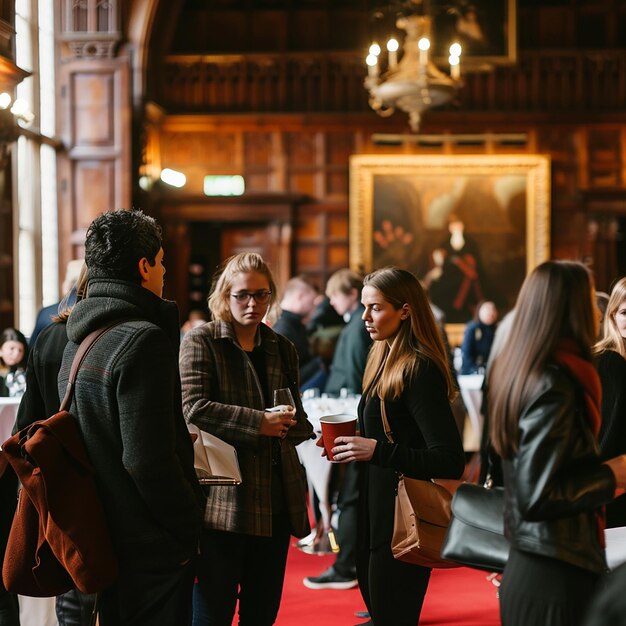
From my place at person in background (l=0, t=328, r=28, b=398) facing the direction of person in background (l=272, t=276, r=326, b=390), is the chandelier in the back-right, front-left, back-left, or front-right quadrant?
front-left

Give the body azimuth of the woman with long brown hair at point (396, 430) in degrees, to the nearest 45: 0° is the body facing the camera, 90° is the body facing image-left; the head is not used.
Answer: approximately 90°

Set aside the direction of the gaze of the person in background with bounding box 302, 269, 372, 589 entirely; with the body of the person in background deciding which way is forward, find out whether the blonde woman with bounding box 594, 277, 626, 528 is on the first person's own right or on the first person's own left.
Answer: on the first person's own left

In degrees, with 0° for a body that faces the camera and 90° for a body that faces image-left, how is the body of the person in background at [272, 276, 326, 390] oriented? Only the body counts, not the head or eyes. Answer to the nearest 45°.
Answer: approximately 270°

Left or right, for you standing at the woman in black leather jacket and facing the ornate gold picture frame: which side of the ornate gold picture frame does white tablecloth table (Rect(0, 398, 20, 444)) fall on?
left

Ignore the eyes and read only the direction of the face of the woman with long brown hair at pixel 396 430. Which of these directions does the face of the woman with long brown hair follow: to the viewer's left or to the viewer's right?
to the viewer's left

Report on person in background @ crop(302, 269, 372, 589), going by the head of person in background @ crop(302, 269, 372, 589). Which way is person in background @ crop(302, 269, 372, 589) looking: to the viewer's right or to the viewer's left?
to the viewer's left

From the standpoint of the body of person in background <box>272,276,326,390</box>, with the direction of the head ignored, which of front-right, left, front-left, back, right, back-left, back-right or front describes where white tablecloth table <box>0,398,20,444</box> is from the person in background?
back-right

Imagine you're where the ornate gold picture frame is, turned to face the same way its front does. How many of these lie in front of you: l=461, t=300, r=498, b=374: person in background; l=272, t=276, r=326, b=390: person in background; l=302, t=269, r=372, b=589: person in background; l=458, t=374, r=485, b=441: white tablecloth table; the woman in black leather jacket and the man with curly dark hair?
6

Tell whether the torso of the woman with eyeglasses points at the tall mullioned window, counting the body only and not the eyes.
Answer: no

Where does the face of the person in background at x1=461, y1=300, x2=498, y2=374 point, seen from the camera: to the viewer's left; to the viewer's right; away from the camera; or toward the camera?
toward the camera

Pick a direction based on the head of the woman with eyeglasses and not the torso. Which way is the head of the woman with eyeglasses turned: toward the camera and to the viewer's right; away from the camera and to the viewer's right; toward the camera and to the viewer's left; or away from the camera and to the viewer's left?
toward the camera and to the viewer's right

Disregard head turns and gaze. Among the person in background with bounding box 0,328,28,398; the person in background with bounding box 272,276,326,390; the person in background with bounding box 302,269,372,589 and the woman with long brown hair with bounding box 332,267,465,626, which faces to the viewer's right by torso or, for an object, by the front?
the person in background with bounding box 272,276,326,390

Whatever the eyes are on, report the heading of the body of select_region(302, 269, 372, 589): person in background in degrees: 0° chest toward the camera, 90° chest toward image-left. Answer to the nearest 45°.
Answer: approximately 90°

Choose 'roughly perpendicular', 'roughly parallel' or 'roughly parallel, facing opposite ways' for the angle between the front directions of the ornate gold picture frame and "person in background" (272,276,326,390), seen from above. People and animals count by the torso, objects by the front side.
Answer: roughly perpendicular

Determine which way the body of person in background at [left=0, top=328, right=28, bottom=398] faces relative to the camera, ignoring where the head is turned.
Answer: toward the camera
